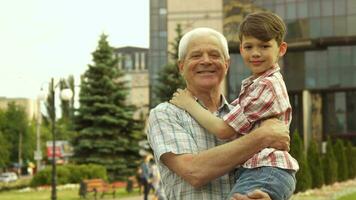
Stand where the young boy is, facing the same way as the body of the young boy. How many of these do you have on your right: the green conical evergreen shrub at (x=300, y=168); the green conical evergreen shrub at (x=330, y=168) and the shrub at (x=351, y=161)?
3

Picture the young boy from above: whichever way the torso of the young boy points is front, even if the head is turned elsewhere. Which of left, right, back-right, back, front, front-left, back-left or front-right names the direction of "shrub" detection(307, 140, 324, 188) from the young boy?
right

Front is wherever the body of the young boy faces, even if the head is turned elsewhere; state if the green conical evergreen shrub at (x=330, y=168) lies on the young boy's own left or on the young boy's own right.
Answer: on the young boy's own right

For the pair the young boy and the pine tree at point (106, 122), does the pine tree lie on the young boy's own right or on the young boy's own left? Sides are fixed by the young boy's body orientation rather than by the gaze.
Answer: on the young boy's own right

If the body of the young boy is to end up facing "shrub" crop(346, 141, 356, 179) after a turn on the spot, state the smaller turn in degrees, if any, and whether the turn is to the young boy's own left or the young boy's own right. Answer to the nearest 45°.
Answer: approximately 90° to the young boy's own right

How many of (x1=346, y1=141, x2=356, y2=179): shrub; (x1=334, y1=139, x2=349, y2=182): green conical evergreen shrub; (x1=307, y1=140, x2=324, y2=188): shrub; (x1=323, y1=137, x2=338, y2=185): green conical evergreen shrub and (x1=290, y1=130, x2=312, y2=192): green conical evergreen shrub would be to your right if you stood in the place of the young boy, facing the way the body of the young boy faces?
5

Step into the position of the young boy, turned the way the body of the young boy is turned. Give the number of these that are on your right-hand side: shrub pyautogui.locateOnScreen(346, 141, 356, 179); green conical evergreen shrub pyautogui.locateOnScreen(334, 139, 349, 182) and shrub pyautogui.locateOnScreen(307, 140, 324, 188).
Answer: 3

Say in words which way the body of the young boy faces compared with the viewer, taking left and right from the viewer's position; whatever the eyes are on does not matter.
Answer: facing to the left of the viewer

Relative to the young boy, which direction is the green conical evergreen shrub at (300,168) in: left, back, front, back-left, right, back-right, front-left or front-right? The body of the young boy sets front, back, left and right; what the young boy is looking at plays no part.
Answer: right

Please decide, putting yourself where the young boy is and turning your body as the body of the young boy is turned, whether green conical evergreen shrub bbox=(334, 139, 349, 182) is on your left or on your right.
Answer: on your right
